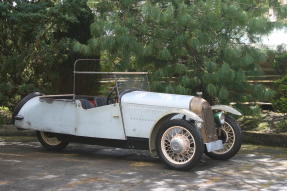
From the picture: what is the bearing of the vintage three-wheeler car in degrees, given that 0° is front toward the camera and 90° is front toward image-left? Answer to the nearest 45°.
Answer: approximately 315°

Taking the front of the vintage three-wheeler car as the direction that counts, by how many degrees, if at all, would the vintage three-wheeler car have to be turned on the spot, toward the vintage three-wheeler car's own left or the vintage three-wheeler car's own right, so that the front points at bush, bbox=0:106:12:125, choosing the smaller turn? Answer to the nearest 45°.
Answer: approximately 180°

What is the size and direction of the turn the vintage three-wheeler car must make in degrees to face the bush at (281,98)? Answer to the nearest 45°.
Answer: approximately 90° to its left

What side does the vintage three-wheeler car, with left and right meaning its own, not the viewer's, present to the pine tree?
left

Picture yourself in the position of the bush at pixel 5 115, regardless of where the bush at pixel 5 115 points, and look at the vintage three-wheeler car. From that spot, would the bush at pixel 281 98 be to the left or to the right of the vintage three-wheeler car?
left
